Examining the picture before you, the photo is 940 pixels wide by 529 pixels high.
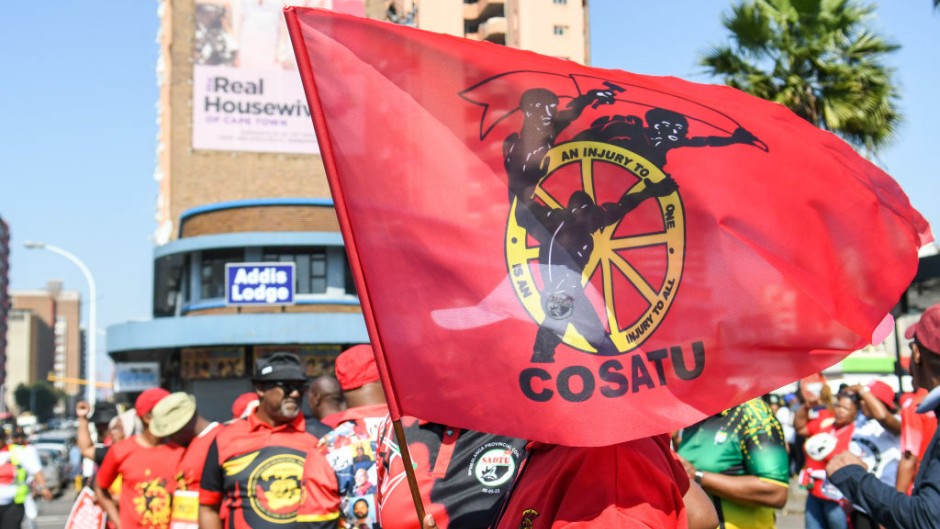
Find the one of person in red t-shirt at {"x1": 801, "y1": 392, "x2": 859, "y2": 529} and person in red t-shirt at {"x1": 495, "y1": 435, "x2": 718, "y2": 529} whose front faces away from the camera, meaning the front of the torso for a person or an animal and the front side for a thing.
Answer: person in red t-shirt at {"x1": 495, "y1": 435, "x2": 718, "y2": 529}

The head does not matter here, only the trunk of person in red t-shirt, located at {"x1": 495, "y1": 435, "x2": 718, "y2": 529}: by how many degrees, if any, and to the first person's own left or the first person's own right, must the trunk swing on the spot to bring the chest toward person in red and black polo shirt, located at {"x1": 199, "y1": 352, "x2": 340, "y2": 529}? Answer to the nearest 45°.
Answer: approximately 45° to the first person's own left

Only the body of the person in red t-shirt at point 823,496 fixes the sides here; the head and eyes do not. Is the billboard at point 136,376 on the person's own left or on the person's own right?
on the person's own right

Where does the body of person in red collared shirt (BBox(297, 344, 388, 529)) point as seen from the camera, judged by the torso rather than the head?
away from the camera

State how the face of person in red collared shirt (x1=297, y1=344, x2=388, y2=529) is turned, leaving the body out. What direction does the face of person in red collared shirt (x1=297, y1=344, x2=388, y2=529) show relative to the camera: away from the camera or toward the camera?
away from the camera
